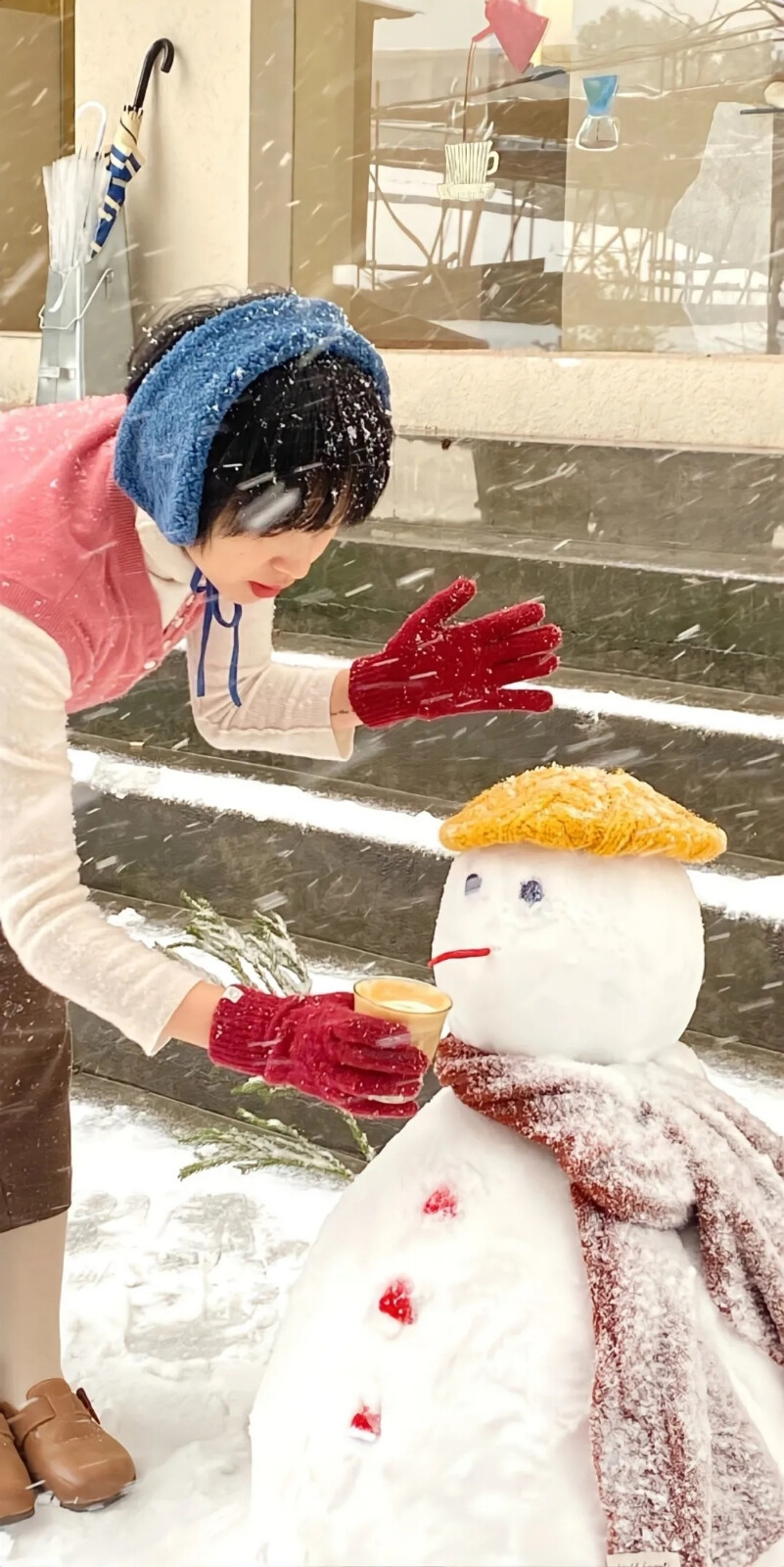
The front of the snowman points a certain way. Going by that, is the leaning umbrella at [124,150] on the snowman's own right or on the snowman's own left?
on the snowman's own right

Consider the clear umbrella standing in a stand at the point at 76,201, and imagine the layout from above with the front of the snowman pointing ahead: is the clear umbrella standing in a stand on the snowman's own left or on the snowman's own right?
on the snowman's own right

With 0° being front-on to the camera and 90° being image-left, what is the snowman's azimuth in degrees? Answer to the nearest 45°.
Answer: approximately 45°

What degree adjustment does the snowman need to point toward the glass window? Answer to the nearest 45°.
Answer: approximately 135° to its right
